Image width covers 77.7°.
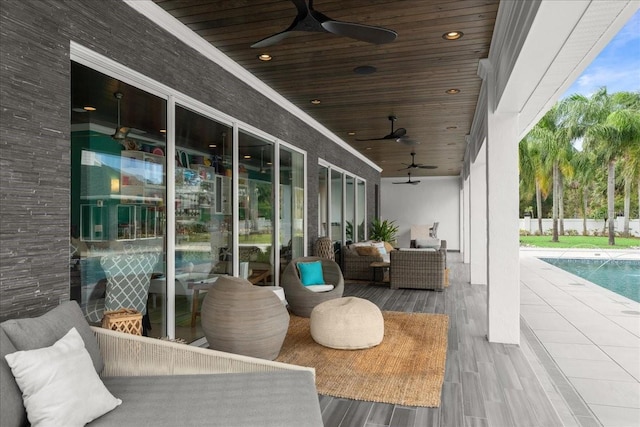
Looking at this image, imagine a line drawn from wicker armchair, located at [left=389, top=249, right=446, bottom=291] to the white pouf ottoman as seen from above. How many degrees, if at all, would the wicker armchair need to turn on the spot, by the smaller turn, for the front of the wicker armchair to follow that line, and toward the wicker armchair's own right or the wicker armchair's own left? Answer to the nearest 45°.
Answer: approximately 180°

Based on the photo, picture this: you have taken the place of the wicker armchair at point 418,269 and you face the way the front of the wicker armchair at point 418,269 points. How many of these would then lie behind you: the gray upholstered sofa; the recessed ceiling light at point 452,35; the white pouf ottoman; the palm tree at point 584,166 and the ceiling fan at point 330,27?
4

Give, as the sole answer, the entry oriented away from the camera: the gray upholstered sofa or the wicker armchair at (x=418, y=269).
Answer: the wicker armchair

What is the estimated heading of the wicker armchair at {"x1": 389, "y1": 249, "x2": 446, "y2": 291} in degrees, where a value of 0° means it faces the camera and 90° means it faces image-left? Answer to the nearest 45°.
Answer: approximately 180°

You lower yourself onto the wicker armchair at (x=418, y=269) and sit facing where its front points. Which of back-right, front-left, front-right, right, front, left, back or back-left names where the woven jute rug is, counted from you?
back

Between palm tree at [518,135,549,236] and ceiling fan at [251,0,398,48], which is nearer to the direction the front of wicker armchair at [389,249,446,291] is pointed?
the palm tree
